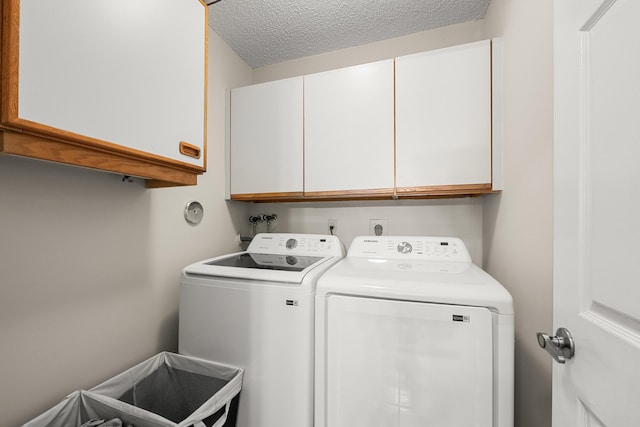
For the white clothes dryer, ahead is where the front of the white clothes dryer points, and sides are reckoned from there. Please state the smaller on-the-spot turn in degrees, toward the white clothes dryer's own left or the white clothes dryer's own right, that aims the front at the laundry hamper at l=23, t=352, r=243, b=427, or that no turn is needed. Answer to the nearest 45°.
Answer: approximately 90° to the white clothes dryer's own right

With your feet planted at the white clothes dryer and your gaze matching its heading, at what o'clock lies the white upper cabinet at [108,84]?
The white upper cabinet is roughly at 2 o'clock from the white clothes dryer.

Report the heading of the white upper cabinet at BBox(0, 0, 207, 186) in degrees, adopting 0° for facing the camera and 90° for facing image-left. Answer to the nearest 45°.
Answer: approximately 315°

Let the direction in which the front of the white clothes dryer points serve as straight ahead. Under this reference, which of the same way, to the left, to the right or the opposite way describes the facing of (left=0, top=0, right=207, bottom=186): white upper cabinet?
to the left

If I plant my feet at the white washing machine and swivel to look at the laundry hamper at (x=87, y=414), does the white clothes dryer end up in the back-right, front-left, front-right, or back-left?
back-left
